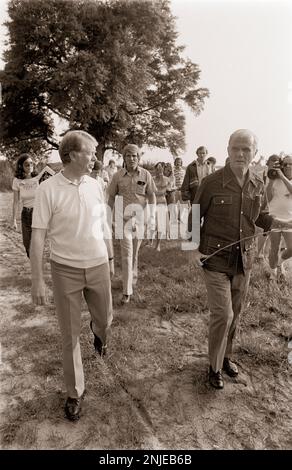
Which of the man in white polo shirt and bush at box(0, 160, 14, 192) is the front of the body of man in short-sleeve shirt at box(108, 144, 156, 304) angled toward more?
the man in white polo shirt

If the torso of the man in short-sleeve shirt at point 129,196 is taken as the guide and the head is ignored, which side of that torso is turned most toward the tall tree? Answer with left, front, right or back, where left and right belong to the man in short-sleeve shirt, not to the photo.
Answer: back

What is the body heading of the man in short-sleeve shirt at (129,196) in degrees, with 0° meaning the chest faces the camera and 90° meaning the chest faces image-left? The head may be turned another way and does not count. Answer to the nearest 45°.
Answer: approximately 0°

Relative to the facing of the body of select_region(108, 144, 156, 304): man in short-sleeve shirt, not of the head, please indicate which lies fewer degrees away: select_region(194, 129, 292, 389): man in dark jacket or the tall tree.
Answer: the man in dark jacket
